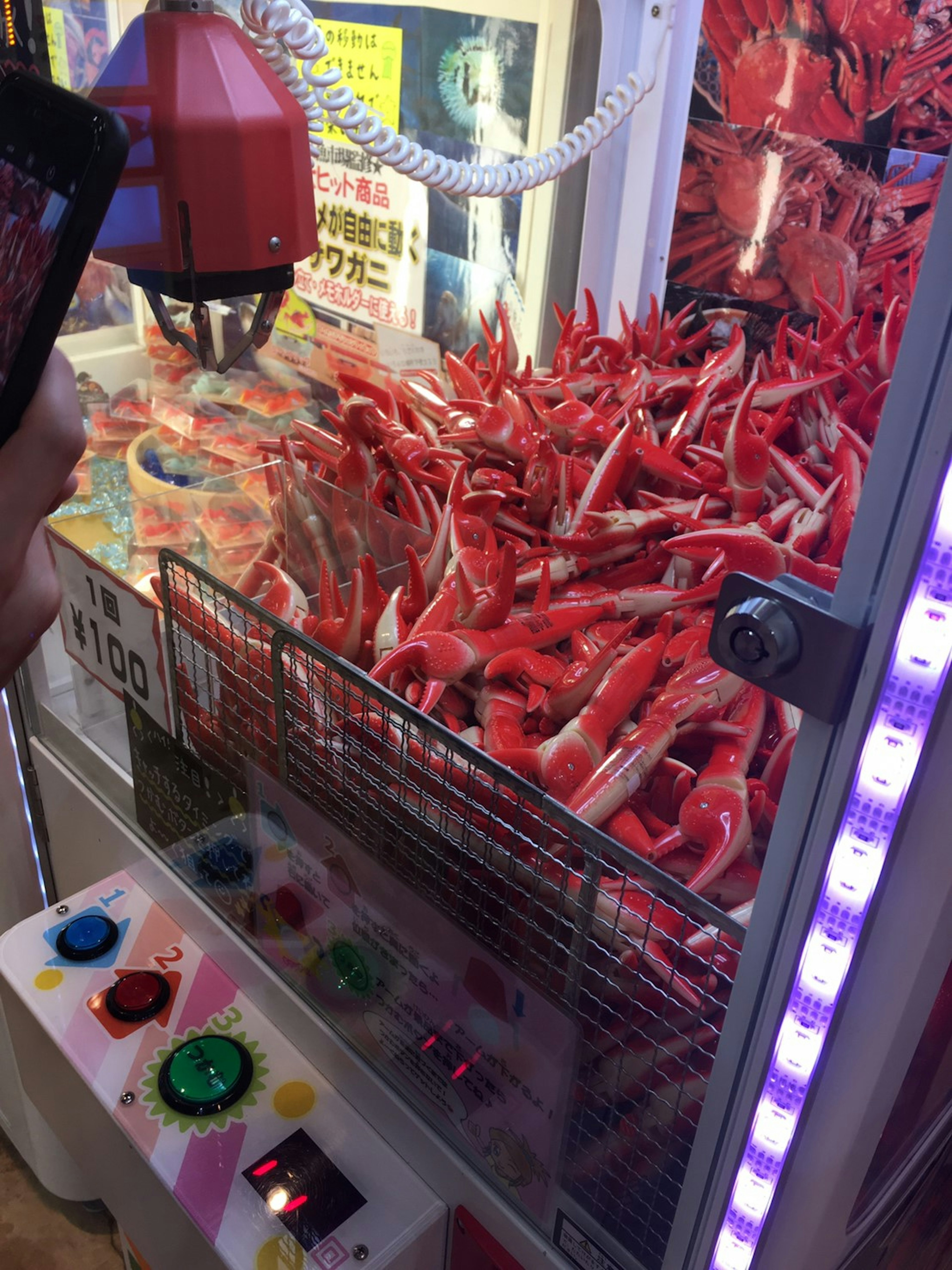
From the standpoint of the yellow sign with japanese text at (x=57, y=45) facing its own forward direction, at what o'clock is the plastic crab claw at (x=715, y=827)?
The plastic crab claw is roughly at 11 o'clock from the yellow sign with japanese text.

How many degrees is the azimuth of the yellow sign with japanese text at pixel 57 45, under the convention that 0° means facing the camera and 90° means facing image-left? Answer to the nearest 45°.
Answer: approximately 0°

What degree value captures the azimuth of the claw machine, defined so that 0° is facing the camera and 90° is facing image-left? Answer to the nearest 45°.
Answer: approximately 45°
